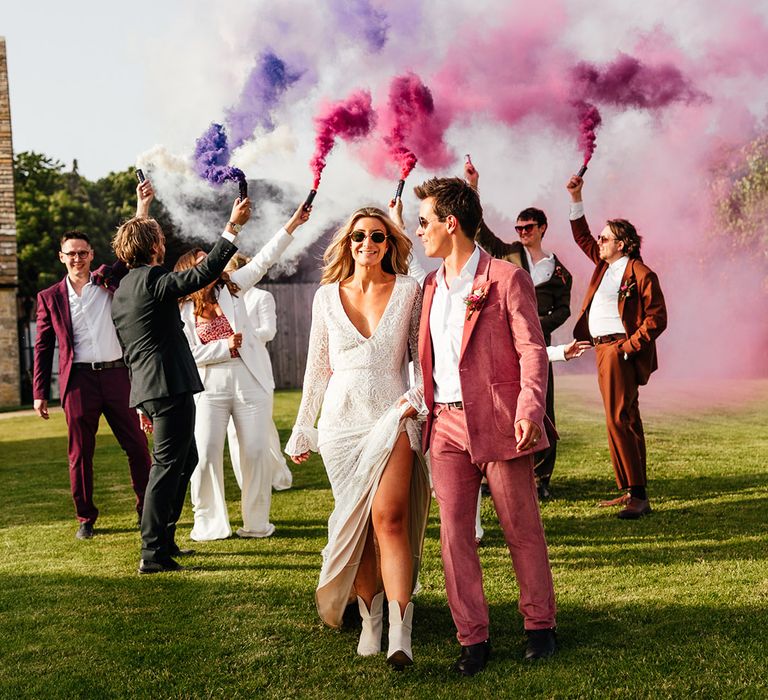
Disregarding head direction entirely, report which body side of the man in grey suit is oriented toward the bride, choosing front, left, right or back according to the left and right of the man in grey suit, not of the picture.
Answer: right

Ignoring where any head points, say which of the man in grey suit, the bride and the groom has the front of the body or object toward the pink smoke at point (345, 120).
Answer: the man in grey suit

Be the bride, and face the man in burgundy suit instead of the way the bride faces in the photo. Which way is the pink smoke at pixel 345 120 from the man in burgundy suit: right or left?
right

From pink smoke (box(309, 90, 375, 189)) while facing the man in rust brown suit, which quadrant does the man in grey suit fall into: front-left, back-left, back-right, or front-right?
back-right

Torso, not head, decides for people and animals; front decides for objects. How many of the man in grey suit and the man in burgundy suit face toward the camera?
1

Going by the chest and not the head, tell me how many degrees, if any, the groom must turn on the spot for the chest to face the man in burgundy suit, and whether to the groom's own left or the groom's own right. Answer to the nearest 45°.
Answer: approximately 90° to the groom's own right

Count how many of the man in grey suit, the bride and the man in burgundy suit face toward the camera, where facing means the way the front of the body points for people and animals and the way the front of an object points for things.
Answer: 2

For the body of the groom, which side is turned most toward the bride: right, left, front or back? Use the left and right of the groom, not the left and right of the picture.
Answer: right

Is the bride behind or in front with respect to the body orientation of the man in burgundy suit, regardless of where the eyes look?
in front

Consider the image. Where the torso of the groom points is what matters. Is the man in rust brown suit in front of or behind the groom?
behind
